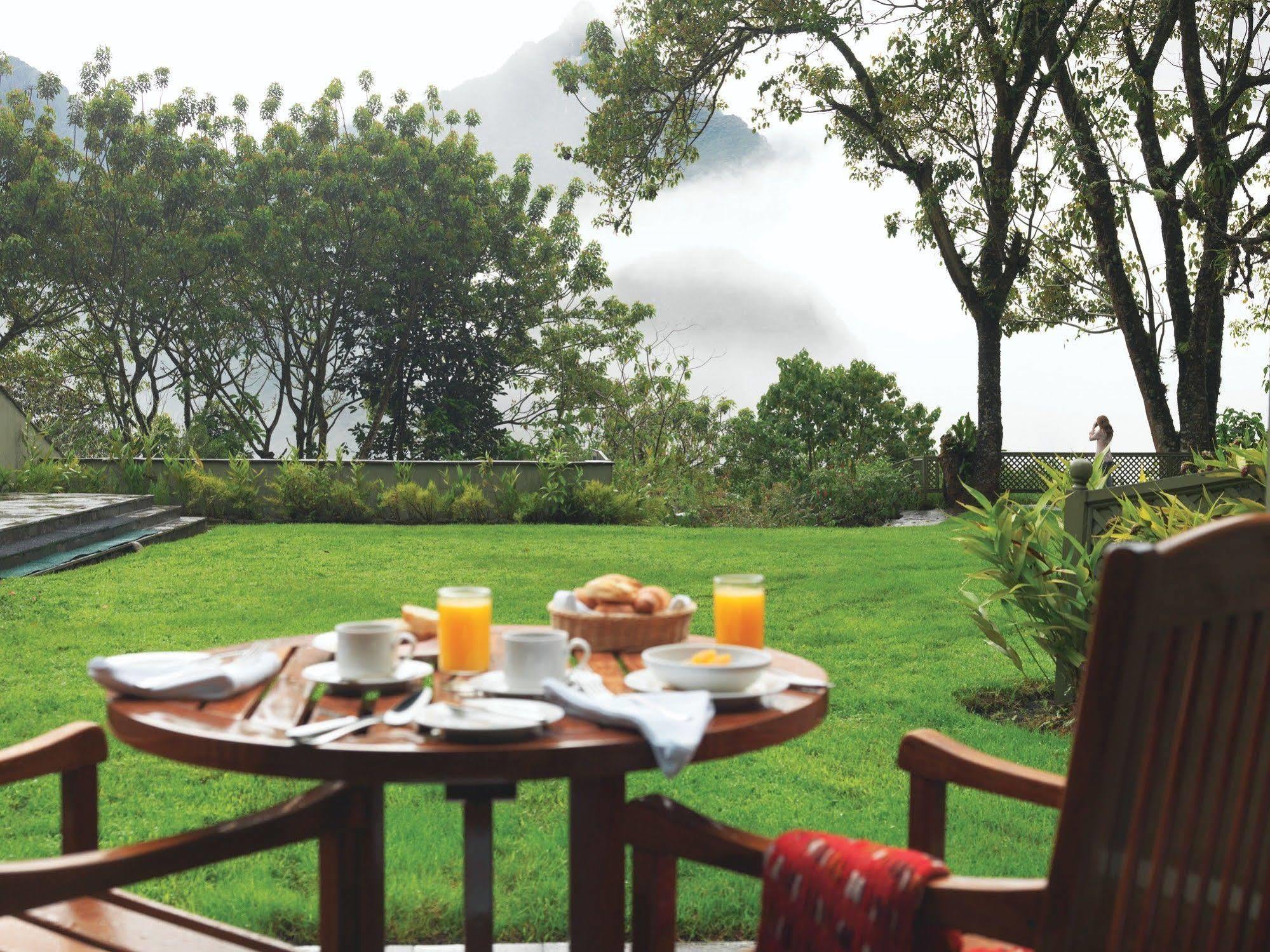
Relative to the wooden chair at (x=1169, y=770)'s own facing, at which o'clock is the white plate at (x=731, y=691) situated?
The white plate is roughly at 12 o'clock from the wooden chair.

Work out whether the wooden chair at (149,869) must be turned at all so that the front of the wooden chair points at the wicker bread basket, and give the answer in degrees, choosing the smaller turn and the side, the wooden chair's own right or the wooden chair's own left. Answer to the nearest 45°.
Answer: approximately 45° to the wooden chair's own right

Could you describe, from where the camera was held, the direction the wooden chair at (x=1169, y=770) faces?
facing away from the viewer and to the left of the viewer

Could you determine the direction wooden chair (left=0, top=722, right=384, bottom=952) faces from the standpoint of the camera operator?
facing away from the viewer and to the right of the viewer

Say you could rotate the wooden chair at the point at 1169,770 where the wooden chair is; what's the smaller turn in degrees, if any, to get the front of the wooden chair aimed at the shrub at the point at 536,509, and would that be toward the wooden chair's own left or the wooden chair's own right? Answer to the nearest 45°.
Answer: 0° — it already faces it

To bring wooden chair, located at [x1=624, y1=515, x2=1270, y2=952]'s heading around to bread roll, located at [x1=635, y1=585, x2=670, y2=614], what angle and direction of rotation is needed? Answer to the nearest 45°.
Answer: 0° — it already faces it

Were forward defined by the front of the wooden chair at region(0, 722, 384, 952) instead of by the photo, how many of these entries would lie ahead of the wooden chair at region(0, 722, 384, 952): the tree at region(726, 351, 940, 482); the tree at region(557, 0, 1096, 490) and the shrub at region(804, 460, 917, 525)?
3

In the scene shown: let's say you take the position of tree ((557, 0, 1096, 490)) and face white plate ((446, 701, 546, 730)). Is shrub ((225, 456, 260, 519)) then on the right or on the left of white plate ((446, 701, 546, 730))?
right

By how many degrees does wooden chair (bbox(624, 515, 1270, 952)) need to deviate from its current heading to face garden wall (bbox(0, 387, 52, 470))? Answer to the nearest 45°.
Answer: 0° — it already faces it

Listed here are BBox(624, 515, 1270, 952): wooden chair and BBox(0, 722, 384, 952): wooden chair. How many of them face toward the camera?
0

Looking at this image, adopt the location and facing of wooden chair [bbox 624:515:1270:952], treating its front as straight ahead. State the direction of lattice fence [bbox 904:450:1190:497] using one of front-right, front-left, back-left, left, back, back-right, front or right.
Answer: front-right

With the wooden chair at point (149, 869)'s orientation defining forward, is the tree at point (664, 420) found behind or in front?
in front
